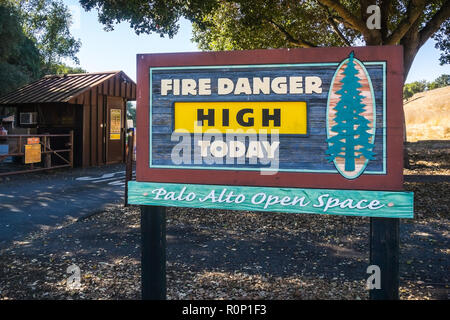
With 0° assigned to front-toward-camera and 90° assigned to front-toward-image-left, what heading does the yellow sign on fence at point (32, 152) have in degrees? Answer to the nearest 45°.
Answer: approximately 0°

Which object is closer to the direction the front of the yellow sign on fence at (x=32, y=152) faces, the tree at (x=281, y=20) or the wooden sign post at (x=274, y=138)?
the wooden sign post

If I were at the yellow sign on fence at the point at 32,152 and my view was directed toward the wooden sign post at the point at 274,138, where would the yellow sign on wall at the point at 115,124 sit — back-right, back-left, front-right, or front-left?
back-left

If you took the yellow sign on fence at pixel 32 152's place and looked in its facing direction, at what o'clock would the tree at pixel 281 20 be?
The tree is roughly at 10 o'clock from the yellow sign on fence.

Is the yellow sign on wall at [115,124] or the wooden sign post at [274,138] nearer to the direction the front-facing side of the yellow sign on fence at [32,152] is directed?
the wooden sign post

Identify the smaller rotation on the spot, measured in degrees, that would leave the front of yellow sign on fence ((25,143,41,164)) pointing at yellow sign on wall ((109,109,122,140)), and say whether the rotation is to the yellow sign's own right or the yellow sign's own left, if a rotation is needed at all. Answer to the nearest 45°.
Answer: approximately 135° to the yellow sign's own left

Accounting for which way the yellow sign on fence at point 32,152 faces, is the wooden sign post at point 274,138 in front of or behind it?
in front
